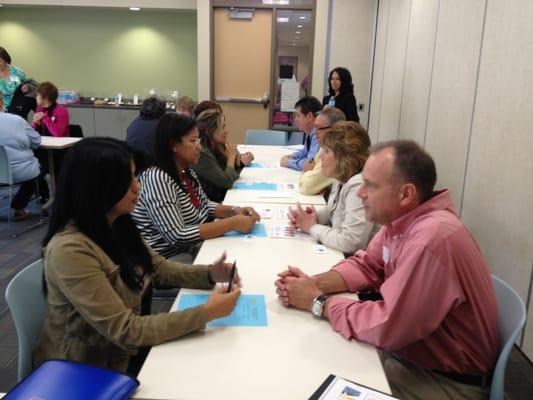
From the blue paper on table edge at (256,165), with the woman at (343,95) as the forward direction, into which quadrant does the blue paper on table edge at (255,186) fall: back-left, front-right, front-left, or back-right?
back-right

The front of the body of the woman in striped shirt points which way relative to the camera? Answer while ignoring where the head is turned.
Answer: to the viewer's right

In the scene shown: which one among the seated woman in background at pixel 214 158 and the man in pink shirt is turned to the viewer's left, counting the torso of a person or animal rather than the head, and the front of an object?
the man in pink shirt

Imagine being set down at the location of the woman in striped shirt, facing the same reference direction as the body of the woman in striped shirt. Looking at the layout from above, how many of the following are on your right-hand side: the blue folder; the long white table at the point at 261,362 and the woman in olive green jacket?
3

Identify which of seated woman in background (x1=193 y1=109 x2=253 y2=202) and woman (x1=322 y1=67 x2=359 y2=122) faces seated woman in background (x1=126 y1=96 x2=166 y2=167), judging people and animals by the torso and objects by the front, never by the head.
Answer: woman (x1=322 y1=67 x2=359 y2=122)

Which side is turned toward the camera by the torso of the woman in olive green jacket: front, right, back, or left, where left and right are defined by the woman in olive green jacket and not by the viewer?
right

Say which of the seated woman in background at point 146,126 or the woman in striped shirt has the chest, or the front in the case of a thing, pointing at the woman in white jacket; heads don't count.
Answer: the woman in striped shirt

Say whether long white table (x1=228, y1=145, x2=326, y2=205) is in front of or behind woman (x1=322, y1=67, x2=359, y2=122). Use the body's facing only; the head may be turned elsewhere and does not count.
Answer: in front

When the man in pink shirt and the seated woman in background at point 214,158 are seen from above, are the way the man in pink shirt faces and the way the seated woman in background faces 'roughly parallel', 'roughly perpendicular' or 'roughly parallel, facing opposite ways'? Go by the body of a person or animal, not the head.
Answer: roughly parallel, facing opposite ways

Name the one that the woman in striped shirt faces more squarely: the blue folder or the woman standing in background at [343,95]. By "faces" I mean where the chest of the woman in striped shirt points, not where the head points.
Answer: the woman standing in background

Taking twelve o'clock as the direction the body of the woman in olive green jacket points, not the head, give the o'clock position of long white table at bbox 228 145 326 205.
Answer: The long white table is roughly at 10 o'clock from the woman in olive green jacket.

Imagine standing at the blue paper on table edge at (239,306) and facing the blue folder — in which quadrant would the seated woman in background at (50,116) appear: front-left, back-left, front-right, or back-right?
back-right

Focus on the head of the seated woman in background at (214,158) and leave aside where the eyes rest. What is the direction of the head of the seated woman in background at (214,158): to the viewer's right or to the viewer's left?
to the viewer's right

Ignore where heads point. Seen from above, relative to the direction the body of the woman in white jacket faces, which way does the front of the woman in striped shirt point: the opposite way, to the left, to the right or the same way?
the opposite way

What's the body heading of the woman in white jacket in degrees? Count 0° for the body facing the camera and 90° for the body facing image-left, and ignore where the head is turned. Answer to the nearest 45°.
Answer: approximately 90°

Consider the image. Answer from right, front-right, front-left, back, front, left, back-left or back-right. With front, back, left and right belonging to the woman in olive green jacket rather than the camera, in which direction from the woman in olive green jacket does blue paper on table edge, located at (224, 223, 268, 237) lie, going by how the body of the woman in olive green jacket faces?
front-left

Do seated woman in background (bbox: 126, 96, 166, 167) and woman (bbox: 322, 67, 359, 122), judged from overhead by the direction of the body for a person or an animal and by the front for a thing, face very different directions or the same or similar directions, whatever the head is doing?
very different directions

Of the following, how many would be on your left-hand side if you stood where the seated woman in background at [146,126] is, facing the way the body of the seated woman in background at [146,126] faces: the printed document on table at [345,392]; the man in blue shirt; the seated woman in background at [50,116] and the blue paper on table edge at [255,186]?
1

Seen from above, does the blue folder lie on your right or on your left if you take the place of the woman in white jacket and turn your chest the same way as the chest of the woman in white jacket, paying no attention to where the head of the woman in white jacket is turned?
on your left

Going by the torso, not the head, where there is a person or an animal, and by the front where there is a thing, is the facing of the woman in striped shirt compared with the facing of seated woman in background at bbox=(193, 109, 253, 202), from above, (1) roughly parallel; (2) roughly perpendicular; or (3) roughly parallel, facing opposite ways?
roughly parallel

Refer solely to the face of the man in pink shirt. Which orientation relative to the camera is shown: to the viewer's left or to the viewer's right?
to the viewer's left

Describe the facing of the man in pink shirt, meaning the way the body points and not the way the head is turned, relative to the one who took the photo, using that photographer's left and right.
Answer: facing to the left of the viewer

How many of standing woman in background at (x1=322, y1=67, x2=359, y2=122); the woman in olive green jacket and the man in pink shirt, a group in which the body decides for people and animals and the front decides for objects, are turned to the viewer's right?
1

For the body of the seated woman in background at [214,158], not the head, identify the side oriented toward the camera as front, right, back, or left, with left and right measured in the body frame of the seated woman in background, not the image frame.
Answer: right

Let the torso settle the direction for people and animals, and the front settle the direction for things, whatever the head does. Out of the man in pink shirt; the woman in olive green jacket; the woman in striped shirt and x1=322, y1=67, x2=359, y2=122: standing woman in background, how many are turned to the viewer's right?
2
